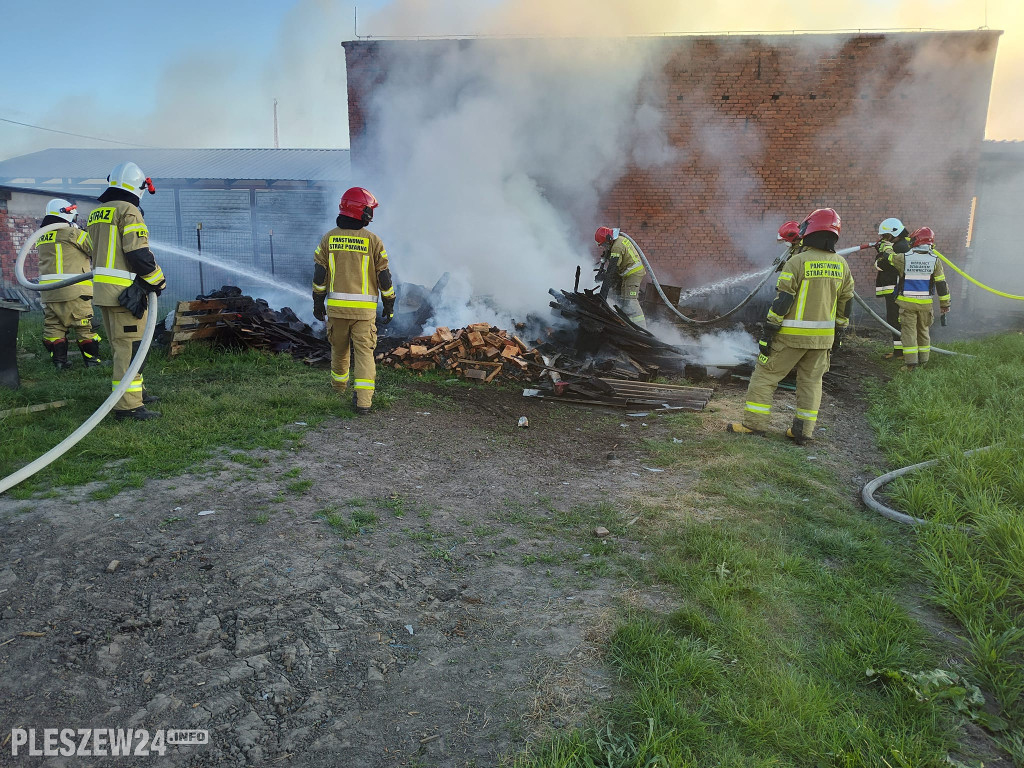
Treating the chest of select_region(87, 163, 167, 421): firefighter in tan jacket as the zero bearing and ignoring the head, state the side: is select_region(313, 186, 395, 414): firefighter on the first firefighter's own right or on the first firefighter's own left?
on the first firefighter's own right

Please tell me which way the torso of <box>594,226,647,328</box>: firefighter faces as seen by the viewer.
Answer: to the viewer's left

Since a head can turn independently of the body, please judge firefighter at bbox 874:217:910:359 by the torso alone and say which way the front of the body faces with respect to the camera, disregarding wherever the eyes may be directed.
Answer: to the viewer's left

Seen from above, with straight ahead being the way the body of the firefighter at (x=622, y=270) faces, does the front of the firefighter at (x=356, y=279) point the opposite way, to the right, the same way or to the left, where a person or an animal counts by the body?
to the right

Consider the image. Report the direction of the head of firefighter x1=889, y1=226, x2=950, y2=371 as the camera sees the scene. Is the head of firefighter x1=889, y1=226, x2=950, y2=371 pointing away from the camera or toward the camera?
away from the camera

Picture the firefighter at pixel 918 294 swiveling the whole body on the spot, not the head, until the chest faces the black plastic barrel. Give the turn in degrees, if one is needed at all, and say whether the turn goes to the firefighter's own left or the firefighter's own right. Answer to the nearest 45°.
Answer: approximately 135° to the firefighter's own left

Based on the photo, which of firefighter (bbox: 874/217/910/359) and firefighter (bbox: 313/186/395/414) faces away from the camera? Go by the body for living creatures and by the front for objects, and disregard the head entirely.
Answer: firefighter (bbox: 313/186/395/414)

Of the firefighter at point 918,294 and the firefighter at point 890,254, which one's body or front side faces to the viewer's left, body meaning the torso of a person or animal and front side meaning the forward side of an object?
the firefighter at point 890,254

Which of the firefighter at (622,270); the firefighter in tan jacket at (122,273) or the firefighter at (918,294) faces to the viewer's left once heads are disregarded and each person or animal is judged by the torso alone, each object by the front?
the firefighter at (622,270)

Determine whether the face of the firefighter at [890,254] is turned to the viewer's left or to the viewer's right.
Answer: to the viewer's left

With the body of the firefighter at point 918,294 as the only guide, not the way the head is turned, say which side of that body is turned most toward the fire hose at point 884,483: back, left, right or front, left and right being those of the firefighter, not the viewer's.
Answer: back

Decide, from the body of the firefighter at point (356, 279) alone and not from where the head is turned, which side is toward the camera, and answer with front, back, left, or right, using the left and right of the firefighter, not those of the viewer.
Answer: back

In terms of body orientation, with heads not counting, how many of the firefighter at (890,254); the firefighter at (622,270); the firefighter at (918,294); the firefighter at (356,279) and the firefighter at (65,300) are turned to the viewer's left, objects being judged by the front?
2

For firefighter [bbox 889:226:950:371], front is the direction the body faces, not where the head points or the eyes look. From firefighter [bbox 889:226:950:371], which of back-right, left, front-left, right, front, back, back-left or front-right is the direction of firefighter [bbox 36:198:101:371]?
back-left

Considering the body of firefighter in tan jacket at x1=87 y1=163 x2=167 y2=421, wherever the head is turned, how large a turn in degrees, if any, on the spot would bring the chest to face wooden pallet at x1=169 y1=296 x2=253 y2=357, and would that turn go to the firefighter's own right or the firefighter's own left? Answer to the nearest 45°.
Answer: approximately 45° to the firefighter's own left

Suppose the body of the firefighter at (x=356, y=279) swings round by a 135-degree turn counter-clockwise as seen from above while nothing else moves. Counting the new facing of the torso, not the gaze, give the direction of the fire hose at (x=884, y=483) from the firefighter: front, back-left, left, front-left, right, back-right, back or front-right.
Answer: left

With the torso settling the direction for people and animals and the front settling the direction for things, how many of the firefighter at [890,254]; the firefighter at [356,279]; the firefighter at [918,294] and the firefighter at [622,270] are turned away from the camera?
2
